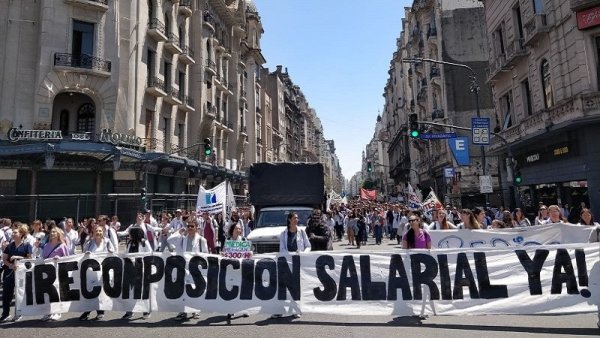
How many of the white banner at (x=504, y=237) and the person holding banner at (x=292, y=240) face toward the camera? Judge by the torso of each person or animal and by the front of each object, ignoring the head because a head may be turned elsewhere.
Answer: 2

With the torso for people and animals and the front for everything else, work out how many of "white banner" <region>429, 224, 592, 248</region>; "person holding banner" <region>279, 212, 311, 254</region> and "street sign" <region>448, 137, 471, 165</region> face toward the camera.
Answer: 3

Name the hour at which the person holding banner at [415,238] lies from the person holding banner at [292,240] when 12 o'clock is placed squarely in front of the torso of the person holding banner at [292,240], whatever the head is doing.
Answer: the person holding banner at [415,238] is roughly at 9 o'clock from the person holding banner at [292,240].

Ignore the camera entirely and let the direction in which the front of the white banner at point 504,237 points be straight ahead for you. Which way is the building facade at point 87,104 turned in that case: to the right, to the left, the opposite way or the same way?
to the left

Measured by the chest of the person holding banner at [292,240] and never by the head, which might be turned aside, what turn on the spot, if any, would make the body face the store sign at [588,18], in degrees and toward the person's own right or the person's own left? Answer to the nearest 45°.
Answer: approximately 135° to the person's own left

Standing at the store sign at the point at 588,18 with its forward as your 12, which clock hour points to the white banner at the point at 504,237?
The white banner is roughly at 11 o'clock from the store sign.

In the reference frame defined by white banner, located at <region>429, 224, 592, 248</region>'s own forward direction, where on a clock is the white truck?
The white truck is roughly at 4 o'clock from the white banner.

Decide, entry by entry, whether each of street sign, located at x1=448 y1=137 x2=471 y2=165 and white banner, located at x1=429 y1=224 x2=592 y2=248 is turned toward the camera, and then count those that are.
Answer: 2

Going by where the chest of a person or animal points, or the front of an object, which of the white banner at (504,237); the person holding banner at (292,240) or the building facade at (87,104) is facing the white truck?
the building facade

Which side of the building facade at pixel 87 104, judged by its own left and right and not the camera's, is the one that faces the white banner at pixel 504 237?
front

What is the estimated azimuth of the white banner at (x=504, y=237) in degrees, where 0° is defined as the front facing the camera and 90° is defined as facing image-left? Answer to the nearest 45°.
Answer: approximately 0°

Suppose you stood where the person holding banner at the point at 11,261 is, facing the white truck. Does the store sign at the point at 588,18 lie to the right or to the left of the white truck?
right
